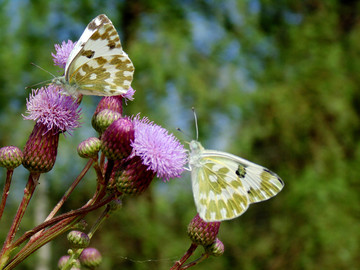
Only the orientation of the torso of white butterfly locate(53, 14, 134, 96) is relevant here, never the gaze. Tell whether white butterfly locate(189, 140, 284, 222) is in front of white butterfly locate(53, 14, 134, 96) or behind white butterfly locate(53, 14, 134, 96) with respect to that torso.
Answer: behind

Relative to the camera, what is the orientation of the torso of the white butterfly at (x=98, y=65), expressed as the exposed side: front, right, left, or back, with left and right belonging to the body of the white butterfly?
left
